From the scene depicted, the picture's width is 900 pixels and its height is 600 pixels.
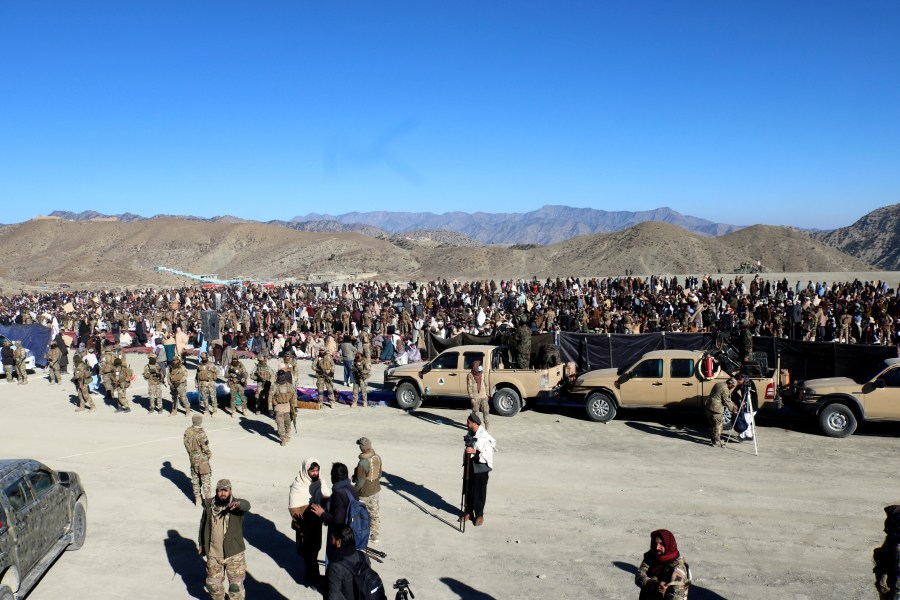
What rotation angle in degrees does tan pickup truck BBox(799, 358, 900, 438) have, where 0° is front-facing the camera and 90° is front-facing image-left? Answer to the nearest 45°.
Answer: approximately 90°

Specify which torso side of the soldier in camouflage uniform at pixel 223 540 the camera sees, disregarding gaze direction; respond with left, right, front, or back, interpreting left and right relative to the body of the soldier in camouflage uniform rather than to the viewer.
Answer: front

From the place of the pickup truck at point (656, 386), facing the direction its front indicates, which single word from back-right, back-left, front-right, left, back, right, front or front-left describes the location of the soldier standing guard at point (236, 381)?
front

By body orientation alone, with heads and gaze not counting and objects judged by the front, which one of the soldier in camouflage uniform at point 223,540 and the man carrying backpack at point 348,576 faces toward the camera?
the soldier in camouflage uniform

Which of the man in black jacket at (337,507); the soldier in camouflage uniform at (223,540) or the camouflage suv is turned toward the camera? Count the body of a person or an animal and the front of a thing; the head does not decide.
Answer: the soldier in camouflage uniform

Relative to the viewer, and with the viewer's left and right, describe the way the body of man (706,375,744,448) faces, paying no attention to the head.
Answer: facing to the right of the viewer

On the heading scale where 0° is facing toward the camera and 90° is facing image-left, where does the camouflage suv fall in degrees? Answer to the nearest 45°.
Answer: approximately 225°

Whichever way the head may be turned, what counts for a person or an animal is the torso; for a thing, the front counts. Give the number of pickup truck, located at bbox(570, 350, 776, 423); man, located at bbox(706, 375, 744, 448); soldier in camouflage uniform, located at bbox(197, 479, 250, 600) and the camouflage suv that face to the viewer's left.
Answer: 1

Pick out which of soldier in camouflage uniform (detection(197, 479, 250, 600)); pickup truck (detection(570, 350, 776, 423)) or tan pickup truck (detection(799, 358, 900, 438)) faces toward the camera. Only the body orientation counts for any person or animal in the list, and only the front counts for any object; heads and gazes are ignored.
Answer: the soldier in camouflage uniform

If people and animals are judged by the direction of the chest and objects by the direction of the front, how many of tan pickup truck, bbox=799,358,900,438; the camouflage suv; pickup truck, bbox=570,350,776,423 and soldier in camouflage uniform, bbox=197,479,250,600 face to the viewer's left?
2

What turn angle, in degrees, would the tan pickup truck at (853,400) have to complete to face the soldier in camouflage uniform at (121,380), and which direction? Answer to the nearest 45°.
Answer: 0° — it already faces them

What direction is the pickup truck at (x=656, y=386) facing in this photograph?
to the viewer's left

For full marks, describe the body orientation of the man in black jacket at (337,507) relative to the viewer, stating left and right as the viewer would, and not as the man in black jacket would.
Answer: facing away from the viewer and to the left of the viewer
